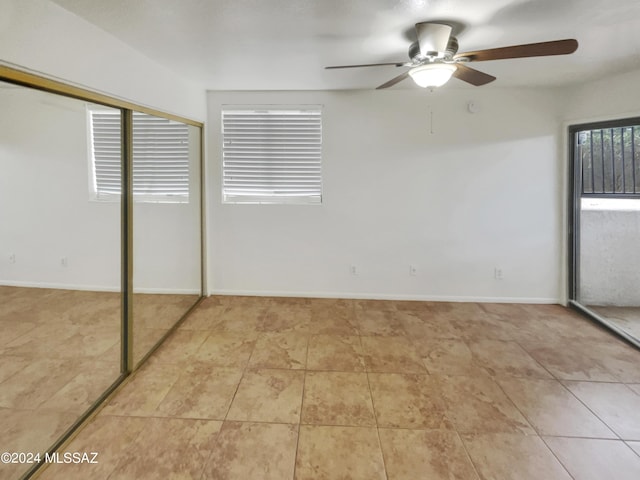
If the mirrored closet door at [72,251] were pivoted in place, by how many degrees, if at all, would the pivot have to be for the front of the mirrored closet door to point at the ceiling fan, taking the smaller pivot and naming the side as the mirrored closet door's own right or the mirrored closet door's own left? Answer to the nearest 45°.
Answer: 0° — it already faces it

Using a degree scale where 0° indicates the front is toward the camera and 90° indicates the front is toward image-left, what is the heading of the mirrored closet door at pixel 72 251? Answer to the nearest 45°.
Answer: approximately 315°

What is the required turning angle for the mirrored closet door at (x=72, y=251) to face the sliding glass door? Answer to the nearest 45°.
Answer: approximately 45° to its left
